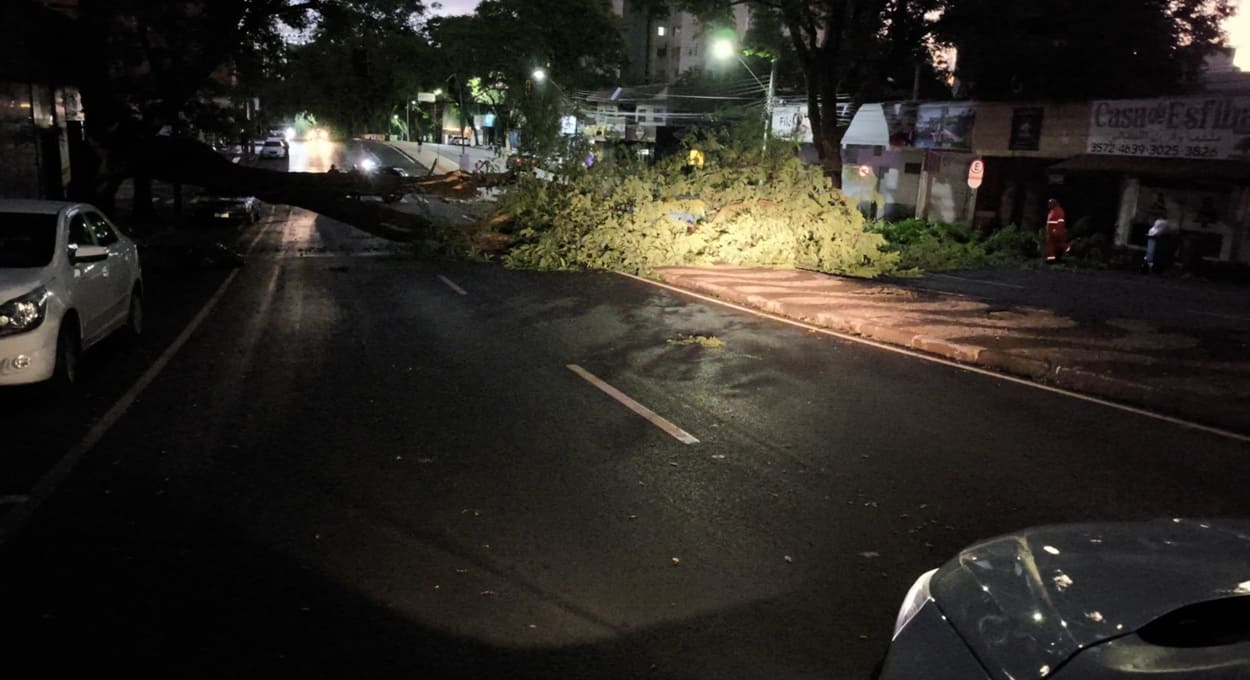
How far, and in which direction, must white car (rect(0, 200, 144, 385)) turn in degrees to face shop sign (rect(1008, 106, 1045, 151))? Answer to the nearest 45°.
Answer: approximately 135° to its left

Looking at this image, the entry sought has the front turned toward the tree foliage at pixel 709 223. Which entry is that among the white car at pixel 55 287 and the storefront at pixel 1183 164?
the storefront

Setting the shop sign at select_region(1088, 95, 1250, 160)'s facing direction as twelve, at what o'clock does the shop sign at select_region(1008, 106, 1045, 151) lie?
the shop sign at select_region(1008, 106, 1045, 151) is roughly at 3 o'clock from the shop sign at select_region(1088, 95, 1250, 160).

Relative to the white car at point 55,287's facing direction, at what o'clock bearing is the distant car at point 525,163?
The distant car is roughly at 6 o'clock from the white car.

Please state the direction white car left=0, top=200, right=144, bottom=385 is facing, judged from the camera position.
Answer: facing the viewer and to the left of the viewer

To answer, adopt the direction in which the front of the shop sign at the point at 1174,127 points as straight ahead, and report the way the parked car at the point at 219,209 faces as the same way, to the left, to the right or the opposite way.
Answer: to the left

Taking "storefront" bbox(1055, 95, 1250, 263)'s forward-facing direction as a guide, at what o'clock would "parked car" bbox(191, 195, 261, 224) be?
The parked car is roughly at 1 o'clock from the storefront.

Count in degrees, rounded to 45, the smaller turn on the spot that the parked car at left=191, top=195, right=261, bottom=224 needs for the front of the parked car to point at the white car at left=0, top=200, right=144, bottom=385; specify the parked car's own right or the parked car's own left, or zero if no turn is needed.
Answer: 0° — it already faces it

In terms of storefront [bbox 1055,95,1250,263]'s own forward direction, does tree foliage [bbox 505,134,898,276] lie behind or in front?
in front

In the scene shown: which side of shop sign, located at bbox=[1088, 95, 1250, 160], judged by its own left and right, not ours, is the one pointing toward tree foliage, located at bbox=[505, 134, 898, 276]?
front

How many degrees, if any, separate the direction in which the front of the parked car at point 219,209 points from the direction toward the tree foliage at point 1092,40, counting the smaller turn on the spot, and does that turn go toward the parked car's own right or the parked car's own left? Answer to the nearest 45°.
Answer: approximately 45° to the parked car's own left

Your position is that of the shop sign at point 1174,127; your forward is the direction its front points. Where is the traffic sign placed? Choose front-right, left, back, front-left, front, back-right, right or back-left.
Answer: right

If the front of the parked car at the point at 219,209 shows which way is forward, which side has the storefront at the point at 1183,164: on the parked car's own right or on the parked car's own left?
on the parked car's own left

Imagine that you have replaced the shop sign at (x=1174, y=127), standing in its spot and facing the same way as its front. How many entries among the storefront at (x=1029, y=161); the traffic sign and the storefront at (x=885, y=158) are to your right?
3
